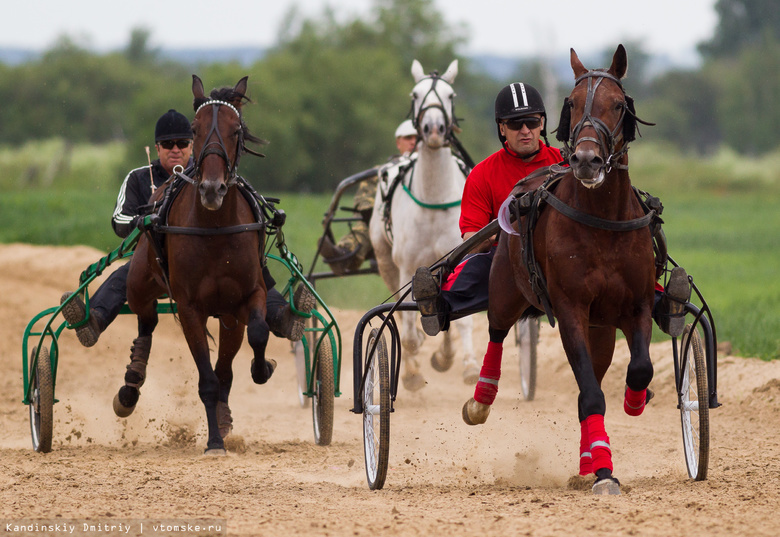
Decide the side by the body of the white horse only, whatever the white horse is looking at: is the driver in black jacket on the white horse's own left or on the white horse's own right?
on the white horse's own right

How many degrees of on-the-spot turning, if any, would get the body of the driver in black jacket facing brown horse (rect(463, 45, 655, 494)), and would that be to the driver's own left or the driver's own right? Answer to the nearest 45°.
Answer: approximately 45° to the driver's own left

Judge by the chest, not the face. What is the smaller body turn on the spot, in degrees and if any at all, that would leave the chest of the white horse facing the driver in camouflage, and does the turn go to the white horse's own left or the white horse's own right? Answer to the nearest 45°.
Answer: approximately 180°

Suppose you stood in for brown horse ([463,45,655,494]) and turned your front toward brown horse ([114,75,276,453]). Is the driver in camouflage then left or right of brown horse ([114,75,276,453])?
right

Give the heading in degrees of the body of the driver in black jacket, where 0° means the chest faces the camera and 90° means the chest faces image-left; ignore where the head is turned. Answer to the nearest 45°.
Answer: approximately 0°

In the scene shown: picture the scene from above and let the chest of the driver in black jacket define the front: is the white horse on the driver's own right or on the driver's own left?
on the driver's own left

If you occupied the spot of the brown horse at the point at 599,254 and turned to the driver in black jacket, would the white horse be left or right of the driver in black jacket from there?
right

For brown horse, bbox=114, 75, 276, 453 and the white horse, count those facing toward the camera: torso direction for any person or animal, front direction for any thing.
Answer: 2

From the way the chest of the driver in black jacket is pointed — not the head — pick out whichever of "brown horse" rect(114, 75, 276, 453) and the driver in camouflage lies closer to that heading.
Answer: the brown horse
